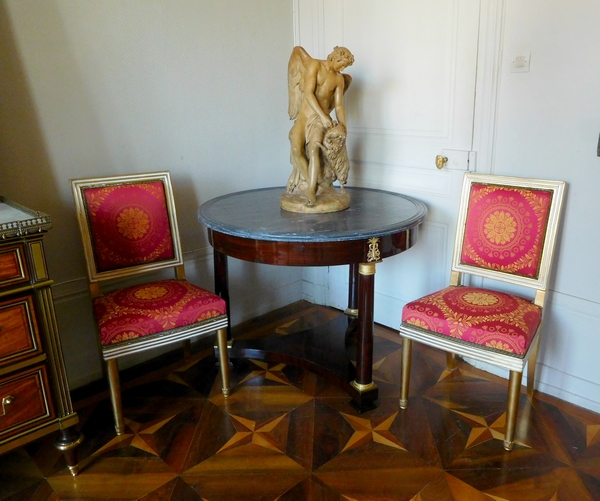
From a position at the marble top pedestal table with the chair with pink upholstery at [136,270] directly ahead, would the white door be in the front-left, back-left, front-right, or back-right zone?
back-right

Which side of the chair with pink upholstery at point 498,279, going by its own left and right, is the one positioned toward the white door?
right

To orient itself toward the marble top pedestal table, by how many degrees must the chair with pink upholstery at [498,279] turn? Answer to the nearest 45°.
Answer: approximately 45° to its right

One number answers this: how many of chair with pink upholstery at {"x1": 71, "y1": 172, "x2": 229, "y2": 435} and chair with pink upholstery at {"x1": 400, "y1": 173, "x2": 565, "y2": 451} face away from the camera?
0

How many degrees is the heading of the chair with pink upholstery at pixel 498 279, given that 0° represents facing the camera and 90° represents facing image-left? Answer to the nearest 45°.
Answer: approximately 45°

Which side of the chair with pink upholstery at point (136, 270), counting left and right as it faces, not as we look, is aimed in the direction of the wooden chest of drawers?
right

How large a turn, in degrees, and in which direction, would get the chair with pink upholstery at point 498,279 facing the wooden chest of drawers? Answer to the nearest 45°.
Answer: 0° — it already faces it

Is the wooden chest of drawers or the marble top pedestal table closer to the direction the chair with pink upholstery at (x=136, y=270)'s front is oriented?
the marble top pedestal table

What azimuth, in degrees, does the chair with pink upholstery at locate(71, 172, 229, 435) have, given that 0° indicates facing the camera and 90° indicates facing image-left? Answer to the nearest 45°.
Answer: approximately 315°

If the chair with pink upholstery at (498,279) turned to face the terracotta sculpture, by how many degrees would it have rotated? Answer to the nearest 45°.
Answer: approximately 45° to its right
